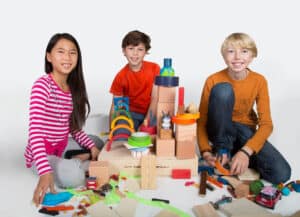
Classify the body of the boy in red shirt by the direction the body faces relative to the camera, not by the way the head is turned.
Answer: toward the camera

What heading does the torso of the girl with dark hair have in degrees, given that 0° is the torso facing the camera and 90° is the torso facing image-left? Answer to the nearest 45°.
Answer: approximately 315°

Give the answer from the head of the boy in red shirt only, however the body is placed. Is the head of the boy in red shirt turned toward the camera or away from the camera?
toward the camera

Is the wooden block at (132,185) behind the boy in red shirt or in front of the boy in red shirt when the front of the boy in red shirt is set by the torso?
in front

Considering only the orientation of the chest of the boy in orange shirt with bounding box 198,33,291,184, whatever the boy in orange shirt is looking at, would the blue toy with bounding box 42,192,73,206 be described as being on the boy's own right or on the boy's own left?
on the boy's own right

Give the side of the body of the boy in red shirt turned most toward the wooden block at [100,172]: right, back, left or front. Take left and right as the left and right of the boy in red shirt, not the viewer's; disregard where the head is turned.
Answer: front

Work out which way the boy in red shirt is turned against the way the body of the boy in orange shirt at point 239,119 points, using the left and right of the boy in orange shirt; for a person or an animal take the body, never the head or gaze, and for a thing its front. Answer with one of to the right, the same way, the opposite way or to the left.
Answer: the same way

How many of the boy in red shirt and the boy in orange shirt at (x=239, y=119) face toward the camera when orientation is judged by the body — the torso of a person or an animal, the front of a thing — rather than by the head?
2

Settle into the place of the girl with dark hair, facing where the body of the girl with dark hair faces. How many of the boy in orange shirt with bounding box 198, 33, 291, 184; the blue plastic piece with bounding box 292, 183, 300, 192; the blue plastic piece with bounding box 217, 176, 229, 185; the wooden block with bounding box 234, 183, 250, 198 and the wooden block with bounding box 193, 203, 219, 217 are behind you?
0

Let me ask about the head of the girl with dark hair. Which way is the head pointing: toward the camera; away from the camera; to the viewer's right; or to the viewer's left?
toward the camera

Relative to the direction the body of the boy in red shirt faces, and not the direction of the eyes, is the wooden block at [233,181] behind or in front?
in front

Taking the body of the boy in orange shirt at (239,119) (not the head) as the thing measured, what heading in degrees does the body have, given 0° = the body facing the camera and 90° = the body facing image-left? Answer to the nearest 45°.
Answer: approximately 0°

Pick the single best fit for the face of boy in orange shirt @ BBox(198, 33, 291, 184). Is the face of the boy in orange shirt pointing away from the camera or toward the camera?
toward the camera

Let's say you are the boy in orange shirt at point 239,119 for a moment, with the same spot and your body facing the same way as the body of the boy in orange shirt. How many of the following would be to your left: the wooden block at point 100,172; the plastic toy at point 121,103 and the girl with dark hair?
0
